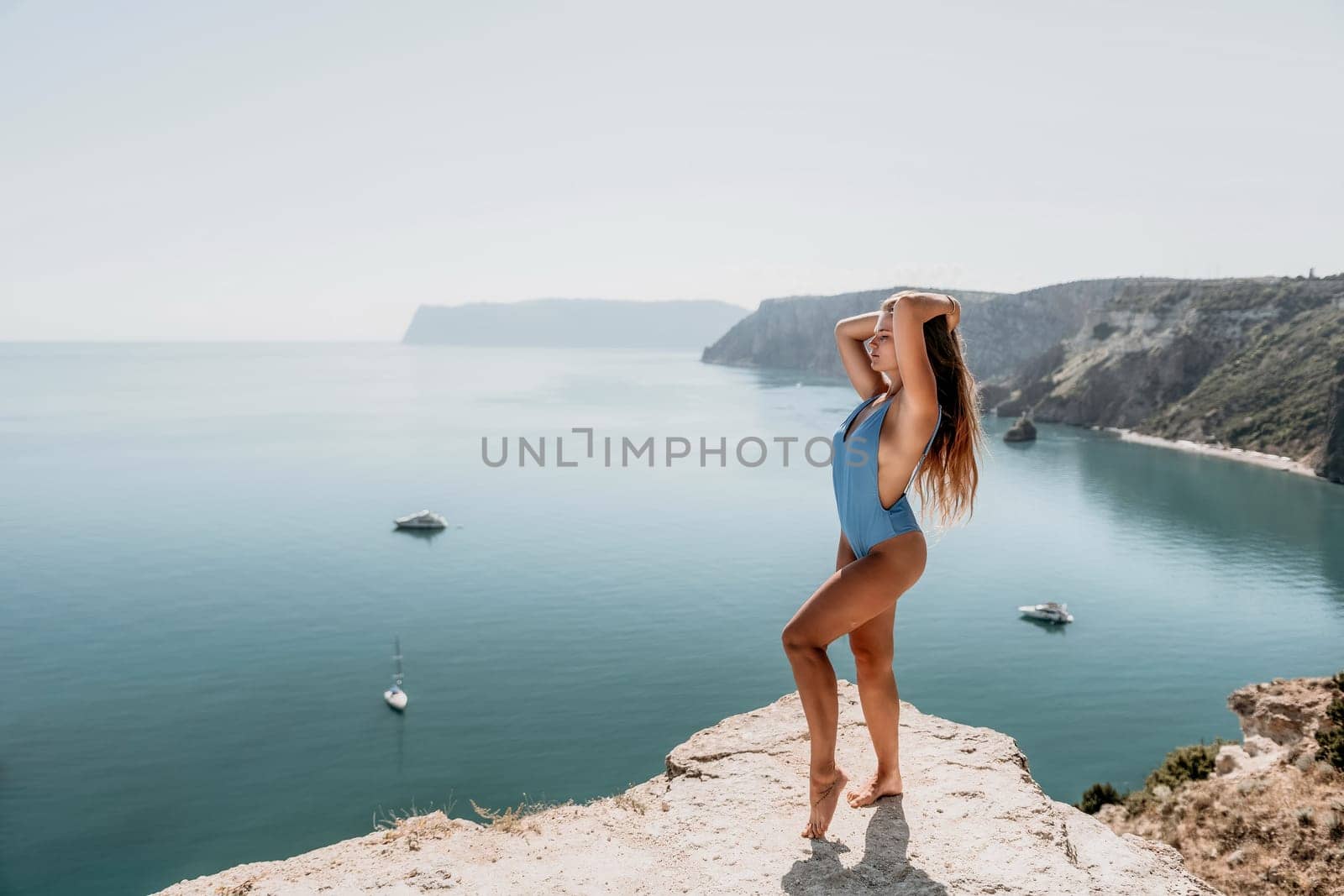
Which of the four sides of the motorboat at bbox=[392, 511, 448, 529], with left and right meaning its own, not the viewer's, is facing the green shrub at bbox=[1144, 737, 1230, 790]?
left

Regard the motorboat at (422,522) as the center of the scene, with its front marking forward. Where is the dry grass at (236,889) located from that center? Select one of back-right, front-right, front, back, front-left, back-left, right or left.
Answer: left

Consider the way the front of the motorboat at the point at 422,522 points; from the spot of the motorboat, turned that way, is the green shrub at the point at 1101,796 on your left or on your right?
on your left

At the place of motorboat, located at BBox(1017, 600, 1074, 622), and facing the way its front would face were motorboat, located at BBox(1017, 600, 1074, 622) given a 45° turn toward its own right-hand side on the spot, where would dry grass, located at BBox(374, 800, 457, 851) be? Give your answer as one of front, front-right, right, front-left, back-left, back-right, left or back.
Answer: back-left

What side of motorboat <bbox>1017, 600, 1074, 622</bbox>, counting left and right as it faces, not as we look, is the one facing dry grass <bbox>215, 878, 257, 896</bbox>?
left

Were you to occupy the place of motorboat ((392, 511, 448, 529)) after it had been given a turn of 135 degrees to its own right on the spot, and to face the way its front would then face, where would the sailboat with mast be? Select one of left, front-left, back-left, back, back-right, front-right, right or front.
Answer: back-right

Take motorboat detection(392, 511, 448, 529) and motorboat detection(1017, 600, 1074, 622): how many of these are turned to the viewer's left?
2

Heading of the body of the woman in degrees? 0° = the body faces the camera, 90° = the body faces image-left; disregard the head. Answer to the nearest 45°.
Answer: approximately 45°

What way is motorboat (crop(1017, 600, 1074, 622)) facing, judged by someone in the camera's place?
facing to the left of the viewer

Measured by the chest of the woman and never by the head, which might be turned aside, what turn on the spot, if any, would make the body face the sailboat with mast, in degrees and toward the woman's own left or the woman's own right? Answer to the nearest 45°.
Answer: approximately 90° to the woman's own right

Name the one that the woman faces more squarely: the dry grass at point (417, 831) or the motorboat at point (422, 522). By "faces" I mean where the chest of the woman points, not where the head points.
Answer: the dry grass

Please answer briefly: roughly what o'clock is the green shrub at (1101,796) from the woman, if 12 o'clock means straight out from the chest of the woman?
The green shrub is roughly at 5 o'clock from the woman.

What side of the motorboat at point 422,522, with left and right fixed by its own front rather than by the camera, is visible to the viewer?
left

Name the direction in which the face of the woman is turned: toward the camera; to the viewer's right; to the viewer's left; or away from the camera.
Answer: to the viewer's left

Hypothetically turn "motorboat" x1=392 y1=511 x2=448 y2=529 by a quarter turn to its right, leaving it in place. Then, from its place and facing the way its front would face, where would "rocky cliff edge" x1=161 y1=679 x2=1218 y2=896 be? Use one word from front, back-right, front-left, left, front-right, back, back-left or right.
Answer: back
